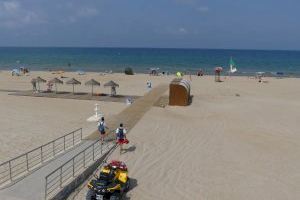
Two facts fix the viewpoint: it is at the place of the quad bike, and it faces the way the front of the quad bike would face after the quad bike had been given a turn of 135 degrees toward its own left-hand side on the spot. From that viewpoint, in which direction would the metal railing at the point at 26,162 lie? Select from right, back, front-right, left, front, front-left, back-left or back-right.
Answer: back-left

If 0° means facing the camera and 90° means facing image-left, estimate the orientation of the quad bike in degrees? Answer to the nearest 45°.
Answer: approximately 45°

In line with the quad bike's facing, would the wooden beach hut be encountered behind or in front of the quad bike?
behind

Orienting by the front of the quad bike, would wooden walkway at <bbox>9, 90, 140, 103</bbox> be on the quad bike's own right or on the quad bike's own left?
on the quad bike's own right

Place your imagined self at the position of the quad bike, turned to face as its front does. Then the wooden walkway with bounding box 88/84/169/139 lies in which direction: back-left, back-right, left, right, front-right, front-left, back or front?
back-right
